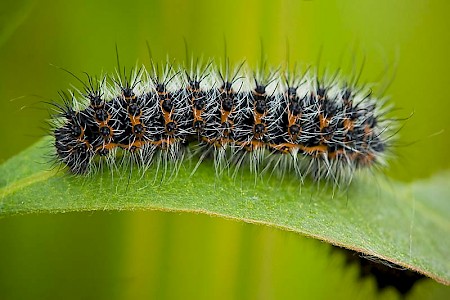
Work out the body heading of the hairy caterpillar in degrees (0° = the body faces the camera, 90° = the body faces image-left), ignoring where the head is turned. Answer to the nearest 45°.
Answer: approximately 90°
